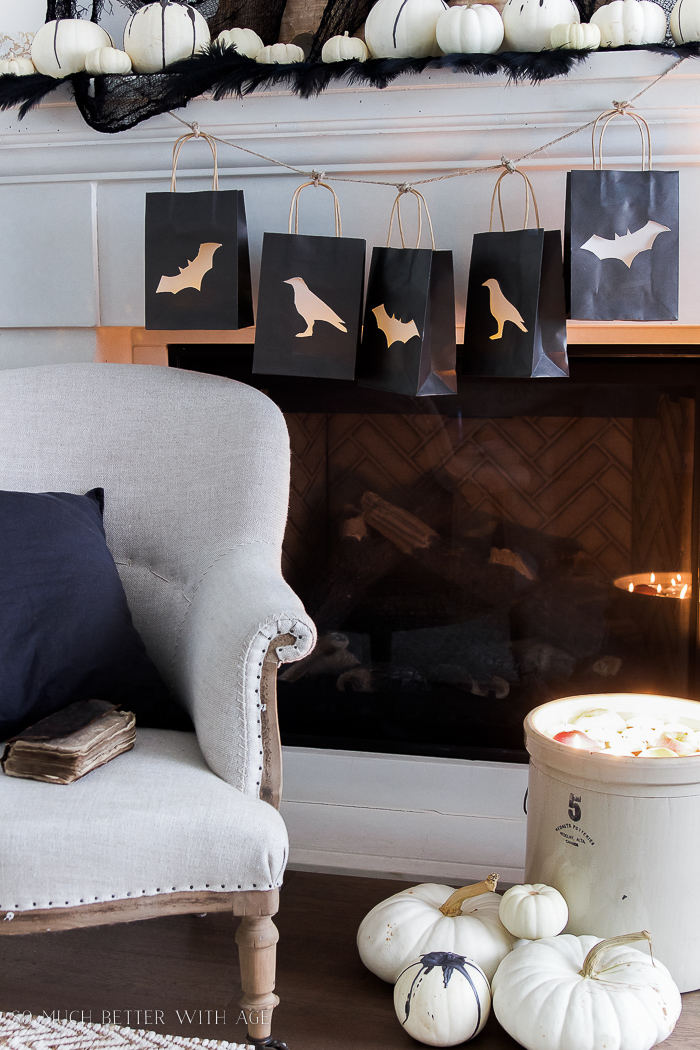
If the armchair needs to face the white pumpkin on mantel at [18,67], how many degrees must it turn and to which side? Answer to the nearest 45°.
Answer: approximately 180°

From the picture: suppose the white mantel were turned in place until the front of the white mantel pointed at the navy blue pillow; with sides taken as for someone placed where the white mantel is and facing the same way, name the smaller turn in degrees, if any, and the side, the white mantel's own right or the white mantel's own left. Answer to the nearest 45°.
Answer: approximately 45° to the white mantel's own right

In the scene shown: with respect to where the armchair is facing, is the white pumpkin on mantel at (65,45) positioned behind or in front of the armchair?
behind

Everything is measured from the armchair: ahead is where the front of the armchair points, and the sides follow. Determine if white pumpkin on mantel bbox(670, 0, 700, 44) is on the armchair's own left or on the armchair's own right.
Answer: on the armchair's own left

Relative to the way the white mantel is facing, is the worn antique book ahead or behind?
ahead

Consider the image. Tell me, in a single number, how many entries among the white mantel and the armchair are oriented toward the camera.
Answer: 2

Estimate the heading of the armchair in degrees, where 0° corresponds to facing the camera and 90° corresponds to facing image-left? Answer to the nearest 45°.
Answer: approximately 0°
